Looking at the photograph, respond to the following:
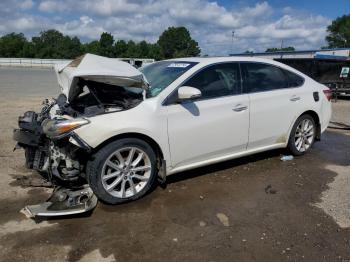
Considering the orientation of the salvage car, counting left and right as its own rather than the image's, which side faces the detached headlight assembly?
front

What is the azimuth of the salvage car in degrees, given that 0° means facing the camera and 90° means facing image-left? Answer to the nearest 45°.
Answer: approximately 45°

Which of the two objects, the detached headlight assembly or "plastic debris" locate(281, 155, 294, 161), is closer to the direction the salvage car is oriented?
the detached headlight assembly

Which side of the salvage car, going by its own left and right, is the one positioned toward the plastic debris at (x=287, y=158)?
back
